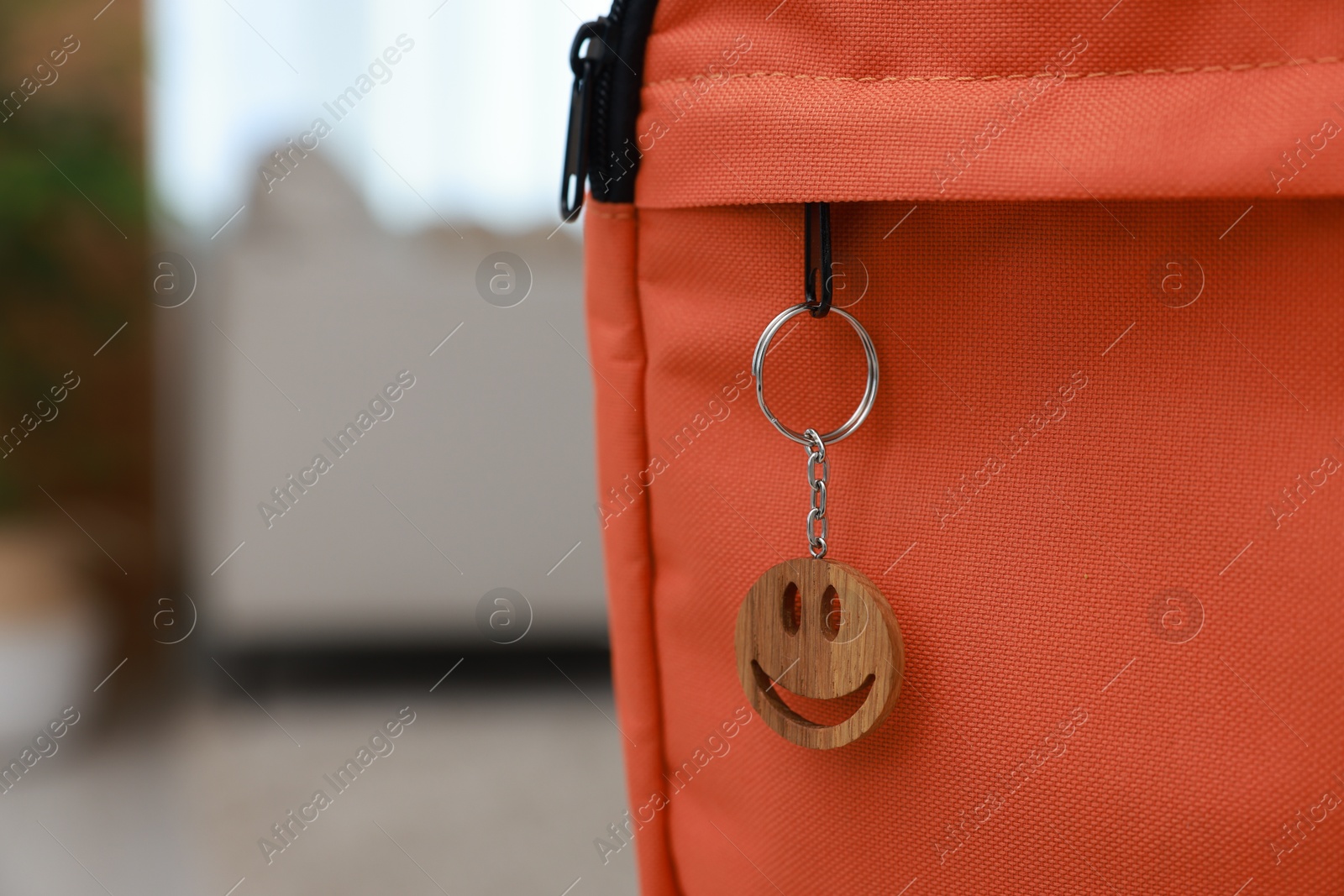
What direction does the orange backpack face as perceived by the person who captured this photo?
facing the viewer
